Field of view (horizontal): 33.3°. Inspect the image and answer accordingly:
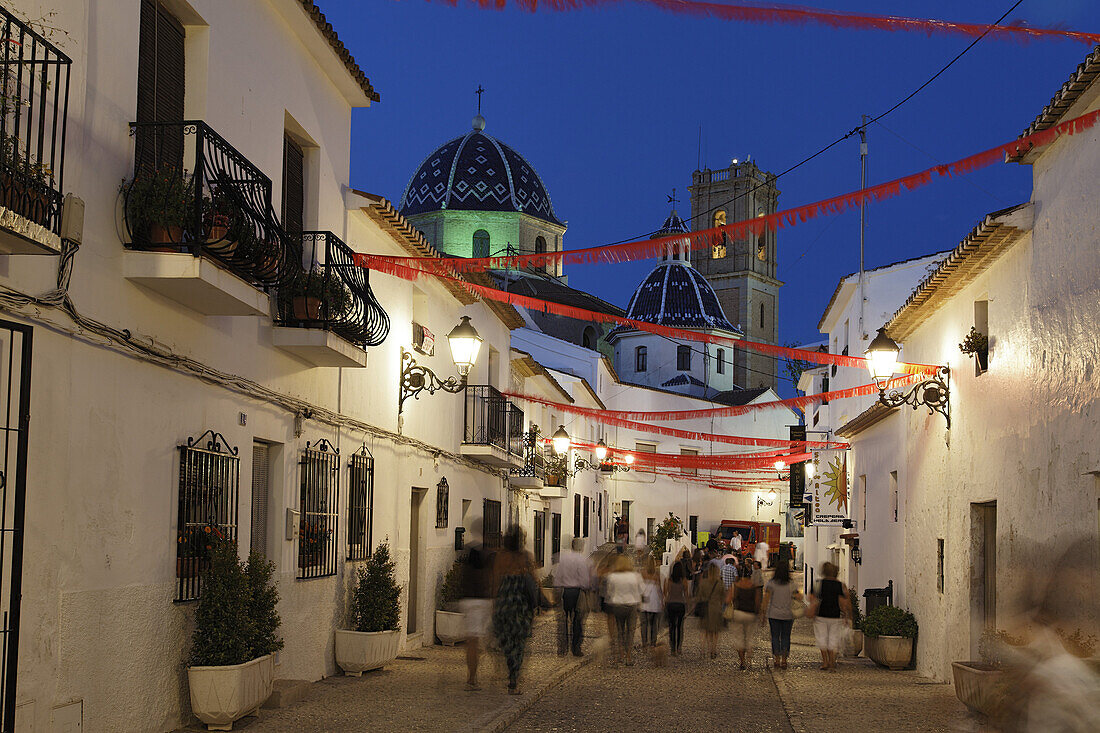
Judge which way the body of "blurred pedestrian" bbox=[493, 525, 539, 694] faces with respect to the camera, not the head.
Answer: away from the camera

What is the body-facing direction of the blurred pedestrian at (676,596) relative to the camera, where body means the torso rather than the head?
away from the camera

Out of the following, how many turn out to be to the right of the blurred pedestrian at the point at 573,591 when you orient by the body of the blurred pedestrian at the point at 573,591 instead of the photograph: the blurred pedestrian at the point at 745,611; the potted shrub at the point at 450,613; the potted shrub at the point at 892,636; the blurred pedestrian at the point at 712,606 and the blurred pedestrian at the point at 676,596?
4

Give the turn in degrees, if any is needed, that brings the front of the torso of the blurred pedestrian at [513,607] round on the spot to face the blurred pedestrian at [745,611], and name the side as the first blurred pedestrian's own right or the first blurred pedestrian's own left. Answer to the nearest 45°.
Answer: approximately 45° to the first blurred pedestrian's own right

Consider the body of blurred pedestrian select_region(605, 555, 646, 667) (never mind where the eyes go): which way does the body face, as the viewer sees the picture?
away from the camera

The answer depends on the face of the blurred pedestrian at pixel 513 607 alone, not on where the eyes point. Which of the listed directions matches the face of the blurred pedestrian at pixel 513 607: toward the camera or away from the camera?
away from the camera

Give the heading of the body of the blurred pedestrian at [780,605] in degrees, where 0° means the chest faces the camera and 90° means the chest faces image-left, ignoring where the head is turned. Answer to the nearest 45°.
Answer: approximately 180°
